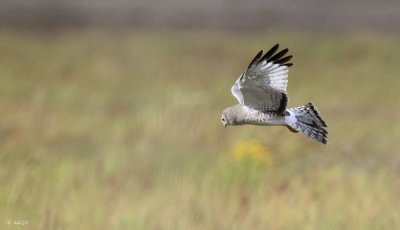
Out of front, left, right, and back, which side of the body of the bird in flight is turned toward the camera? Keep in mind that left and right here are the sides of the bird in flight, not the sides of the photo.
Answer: left
